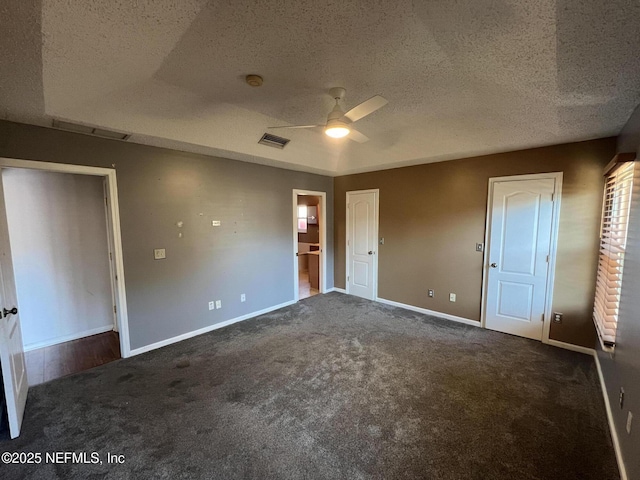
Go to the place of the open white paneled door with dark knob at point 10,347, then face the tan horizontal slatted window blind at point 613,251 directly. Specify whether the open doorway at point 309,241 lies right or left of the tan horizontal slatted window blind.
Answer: left
